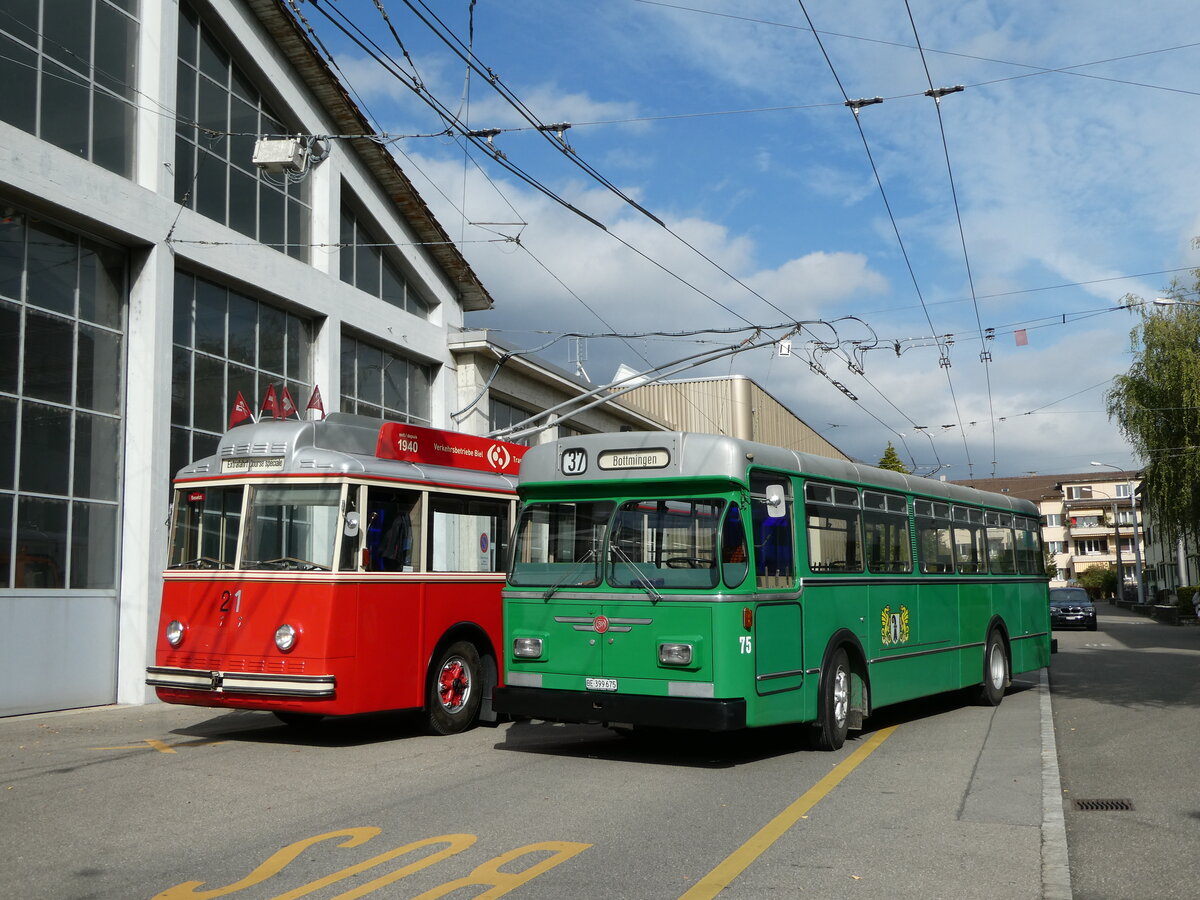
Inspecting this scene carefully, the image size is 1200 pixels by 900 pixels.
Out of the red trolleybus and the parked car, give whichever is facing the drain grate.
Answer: the parked car

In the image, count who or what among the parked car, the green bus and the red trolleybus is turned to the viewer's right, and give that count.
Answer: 0

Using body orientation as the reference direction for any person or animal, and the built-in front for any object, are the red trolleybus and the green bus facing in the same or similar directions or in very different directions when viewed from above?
same or similar directions

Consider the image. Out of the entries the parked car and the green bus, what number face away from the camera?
0

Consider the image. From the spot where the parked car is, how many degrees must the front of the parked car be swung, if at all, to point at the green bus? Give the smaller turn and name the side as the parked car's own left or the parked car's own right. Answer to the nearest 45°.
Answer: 0° — it already faces it

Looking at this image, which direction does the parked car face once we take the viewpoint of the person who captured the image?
facing the viewer

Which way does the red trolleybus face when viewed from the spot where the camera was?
facing the viewer and to the left of the viewer

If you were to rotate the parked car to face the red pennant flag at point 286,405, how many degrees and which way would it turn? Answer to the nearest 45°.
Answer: approximately 45° to its right

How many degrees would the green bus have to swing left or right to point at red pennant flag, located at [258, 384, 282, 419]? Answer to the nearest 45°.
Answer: approximately 90° to its right

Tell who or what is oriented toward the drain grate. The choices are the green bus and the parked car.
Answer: the parked car

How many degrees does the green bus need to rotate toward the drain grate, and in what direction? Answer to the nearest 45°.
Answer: approximately 90° to its left
